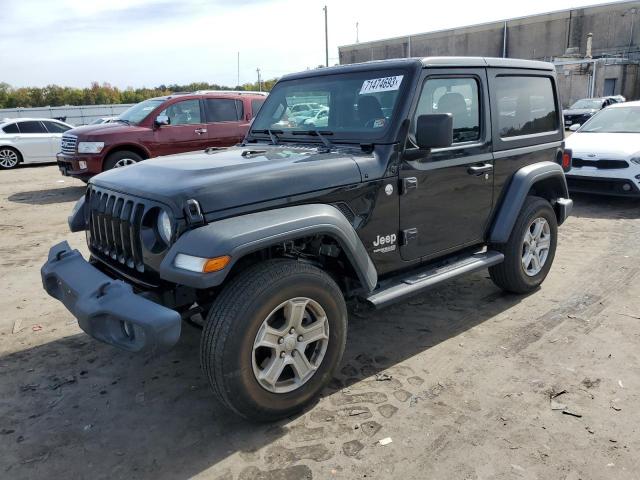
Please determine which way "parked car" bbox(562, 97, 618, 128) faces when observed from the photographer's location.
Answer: facing the viewer and to the left of the viewer

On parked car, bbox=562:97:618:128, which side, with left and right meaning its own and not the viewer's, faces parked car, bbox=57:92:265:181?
front

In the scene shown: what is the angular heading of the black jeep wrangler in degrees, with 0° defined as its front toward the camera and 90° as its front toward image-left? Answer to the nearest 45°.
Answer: approximately 45°

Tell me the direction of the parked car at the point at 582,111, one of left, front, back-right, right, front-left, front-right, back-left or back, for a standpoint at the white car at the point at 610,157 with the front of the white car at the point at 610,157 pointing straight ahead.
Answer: back-right

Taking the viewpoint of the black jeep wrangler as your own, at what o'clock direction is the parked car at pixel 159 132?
The parked car is roughly at 4 o'clock from the black jeep wrangler.

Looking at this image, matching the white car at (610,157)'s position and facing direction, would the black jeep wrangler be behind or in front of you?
in front

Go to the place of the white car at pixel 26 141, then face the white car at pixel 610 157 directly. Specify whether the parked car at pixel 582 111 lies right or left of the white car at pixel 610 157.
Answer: left

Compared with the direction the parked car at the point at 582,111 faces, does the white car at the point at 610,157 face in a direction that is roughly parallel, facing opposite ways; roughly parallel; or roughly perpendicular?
roughly parallel
